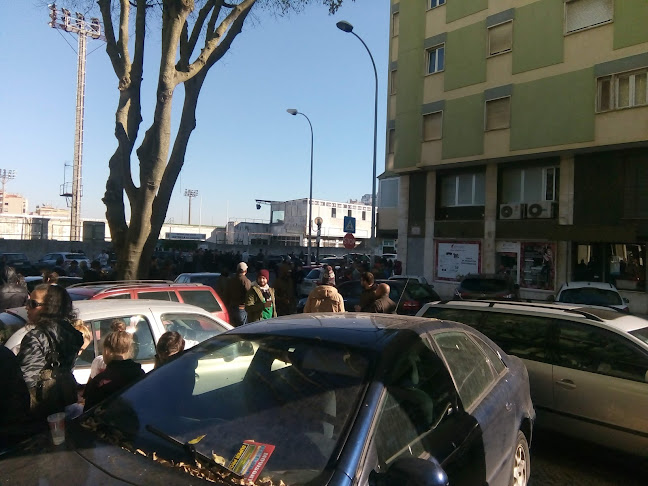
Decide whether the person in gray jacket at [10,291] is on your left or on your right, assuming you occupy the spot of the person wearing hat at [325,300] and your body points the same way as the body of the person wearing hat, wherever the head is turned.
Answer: on your left

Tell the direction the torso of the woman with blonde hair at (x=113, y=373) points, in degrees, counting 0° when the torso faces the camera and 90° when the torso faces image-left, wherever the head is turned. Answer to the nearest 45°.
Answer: approximately 180°

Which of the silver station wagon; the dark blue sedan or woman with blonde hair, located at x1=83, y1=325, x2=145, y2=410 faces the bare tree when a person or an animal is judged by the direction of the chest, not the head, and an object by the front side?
the woman with blonde hair

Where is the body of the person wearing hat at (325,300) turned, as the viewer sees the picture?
away from the camera

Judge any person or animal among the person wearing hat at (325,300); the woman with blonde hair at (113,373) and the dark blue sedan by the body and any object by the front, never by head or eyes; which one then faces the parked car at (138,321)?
the woman with blonde hair

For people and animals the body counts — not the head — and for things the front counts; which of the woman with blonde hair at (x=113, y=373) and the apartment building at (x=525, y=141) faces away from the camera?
the woman with blonde hair

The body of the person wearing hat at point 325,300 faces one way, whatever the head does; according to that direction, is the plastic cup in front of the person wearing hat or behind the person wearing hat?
behind

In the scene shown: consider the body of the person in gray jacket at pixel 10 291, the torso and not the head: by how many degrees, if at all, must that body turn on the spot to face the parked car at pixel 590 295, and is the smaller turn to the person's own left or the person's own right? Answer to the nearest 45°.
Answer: approximately 90° to the person's own right

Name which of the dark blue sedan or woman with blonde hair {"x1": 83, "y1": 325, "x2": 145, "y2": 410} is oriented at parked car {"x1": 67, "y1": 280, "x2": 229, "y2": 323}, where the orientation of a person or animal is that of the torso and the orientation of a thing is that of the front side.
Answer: the woman with blonde hair

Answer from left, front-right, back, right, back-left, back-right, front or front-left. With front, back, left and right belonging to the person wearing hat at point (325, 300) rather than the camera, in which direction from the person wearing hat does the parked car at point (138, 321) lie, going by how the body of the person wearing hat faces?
back-left

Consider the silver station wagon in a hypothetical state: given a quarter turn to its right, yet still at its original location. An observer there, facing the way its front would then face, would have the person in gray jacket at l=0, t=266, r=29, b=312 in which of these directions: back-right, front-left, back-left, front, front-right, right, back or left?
front-right
